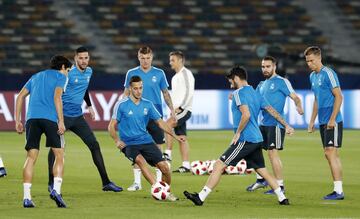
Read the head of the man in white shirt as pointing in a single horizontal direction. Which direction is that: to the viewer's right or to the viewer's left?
to the viewer's left

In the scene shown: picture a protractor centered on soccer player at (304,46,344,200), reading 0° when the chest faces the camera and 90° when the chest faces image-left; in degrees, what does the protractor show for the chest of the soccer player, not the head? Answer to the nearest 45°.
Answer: approximately 45°

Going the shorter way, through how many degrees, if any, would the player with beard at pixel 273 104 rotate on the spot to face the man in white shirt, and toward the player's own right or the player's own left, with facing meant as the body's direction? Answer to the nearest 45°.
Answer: approximately 90° to the player's own right

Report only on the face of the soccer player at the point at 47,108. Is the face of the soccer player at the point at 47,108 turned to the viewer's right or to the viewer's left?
to the viewer's right

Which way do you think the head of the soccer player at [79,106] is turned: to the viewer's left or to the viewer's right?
to the viewer's right

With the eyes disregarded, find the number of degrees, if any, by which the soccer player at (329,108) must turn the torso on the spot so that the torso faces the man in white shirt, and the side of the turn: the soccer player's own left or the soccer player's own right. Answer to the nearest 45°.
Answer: approximately 90° to the soccer player's own right

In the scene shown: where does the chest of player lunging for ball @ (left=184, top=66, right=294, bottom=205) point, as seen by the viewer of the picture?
to the viewer's left

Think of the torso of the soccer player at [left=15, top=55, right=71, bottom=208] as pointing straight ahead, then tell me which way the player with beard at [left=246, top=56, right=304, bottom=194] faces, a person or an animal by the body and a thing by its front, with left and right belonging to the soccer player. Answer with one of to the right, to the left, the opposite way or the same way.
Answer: the opposite way

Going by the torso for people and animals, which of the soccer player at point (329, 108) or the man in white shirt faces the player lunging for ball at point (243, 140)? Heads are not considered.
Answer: the soccer player

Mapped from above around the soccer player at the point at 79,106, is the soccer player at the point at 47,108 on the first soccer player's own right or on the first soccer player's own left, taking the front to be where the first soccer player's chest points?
on the first soccer player's own right
